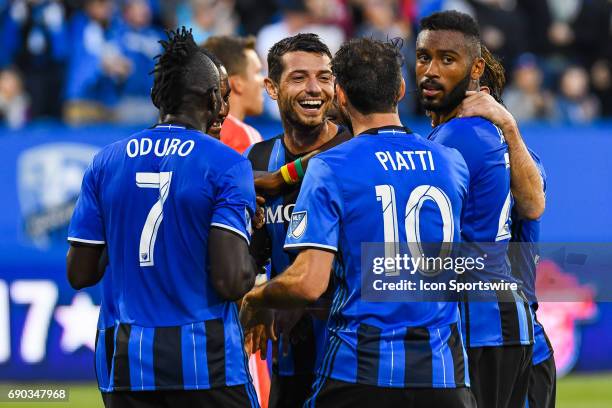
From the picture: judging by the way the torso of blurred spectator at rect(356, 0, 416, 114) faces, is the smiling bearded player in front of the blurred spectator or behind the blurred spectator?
in front

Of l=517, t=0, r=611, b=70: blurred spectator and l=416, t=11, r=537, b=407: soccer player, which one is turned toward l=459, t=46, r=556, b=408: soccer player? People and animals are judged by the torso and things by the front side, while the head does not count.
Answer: the blurred spectator

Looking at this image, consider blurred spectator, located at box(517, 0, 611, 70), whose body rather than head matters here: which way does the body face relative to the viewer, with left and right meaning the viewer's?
facing the viewer

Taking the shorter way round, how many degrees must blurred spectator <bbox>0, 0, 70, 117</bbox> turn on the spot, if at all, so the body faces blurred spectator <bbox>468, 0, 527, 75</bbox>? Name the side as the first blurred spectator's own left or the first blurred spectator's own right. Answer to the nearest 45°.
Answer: approximately 90° to the first blurred spectator's own left

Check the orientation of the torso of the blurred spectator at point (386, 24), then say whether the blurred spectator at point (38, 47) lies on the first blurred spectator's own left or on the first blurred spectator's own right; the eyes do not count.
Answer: on the first blurred spectator's own right

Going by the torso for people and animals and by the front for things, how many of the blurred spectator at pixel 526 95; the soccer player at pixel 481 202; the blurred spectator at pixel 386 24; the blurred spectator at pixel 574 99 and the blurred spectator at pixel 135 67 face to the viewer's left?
1

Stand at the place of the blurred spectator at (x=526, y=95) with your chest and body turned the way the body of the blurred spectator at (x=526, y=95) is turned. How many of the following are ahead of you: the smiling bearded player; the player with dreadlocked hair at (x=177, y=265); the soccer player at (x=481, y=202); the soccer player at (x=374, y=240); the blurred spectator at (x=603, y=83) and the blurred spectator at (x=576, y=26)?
4

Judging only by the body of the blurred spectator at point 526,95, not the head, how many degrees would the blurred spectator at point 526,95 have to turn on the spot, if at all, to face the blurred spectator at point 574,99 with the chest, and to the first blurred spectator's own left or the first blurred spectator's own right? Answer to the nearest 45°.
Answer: approximately 135° to the first blurred spectator's own left

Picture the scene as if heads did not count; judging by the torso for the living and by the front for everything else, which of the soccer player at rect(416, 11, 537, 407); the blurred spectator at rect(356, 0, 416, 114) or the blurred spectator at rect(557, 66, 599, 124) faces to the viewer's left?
the soccer player

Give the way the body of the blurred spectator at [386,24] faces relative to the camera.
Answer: toward the camera

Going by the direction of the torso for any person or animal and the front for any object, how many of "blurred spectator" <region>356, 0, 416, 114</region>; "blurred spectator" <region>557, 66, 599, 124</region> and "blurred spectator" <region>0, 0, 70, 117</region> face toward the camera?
3

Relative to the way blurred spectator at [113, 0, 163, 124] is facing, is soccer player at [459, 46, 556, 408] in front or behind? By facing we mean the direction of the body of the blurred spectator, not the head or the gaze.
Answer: in front

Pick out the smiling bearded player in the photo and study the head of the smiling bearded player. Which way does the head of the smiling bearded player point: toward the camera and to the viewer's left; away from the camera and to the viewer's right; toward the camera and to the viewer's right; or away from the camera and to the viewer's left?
toward the camera and to the viewer's right

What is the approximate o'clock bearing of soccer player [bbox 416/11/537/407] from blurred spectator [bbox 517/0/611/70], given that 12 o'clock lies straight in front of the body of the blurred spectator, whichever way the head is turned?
The soccer player is roughly at 12 o'clock from the blurred spectator.
